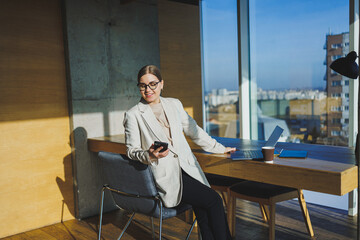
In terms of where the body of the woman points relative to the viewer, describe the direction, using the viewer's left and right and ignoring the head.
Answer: facing the viewer and to the right of the viewer

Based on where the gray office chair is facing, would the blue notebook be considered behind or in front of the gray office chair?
in front

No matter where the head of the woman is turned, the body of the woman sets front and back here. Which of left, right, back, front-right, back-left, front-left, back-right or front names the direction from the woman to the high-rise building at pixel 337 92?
left

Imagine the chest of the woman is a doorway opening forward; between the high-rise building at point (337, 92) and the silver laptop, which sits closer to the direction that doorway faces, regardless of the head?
the silver laptop

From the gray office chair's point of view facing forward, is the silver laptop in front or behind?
in front

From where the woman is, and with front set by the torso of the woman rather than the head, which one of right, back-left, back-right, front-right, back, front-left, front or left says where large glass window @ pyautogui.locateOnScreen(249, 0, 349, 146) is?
left
